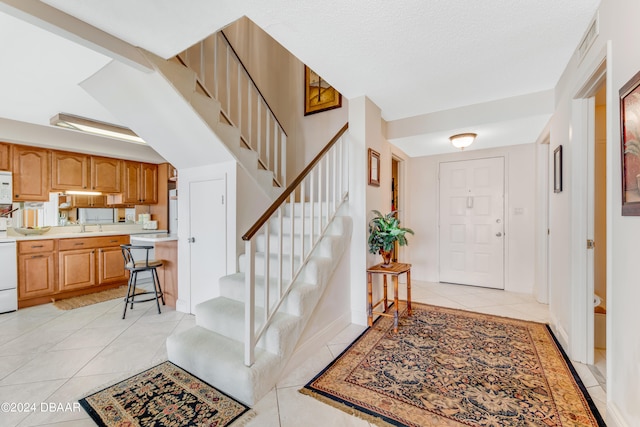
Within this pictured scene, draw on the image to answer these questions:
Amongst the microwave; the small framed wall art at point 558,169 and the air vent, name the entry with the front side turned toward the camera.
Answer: the microwave

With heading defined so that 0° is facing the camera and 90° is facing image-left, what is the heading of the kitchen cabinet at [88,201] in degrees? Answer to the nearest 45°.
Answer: approximately 0°

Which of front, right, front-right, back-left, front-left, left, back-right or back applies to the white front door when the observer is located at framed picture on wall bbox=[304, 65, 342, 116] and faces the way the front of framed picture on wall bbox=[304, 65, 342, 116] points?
back-left

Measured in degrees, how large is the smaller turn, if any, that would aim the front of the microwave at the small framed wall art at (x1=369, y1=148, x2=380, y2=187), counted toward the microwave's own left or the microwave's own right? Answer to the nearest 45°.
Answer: approximately 45° to the microwave's own left

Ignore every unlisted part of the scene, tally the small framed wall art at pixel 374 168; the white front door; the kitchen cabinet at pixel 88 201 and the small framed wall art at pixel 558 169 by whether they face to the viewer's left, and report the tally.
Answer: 1

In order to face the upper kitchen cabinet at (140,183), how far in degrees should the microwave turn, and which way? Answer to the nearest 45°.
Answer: approximately 90° to its left

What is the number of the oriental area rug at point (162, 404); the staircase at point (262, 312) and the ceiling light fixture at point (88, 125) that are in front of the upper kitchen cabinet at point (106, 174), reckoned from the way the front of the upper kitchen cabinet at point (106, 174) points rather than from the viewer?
3

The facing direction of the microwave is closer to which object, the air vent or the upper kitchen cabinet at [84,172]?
the air vent

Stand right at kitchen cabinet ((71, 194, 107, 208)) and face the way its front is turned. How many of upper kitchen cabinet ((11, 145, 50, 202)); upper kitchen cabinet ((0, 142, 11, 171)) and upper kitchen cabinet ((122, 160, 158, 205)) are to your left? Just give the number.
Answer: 1

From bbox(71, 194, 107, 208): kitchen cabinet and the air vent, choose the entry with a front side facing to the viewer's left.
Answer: the air vent

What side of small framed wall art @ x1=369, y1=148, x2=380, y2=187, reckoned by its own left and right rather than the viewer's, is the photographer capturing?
right

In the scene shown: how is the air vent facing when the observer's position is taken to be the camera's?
facing to the left of the viewer

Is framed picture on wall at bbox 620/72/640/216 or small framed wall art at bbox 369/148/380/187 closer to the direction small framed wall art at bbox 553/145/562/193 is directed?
the small framed wall art

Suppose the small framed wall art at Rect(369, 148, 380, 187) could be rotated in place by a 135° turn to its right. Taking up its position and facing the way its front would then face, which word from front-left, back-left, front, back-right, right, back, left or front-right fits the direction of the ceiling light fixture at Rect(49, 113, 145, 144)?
front-right

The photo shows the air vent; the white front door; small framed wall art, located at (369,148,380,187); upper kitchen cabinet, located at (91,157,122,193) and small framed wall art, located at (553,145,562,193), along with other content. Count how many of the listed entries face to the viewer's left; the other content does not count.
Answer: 2
